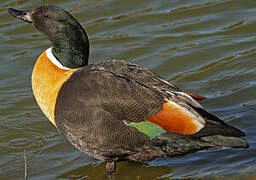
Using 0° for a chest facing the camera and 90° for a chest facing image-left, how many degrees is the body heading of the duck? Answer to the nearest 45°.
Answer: approximately 90°
